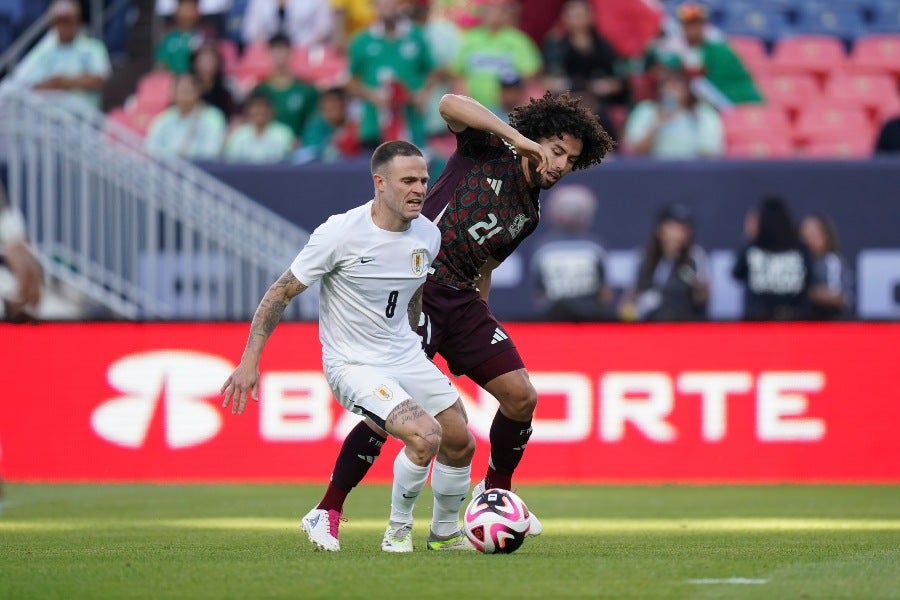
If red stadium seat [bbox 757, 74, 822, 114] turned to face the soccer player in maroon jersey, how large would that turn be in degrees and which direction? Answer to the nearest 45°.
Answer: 0° — it already faces them

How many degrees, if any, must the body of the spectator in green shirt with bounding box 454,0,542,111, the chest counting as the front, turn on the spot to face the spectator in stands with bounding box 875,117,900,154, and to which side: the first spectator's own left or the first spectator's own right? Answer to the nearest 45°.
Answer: approximately 90° to the first spectator's own left

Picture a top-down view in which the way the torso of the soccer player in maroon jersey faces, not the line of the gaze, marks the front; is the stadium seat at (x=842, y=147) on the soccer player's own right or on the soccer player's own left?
on the soccer player's own left

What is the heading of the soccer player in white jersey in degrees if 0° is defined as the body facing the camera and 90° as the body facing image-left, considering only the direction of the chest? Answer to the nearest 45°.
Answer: approximately 315°

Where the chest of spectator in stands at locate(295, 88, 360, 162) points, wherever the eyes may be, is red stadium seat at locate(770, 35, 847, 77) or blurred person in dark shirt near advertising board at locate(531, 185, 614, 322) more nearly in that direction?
the blurred person in dark shirt near advertising board

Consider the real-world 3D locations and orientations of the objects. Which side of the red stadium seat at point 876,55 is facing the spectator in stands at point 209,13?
right

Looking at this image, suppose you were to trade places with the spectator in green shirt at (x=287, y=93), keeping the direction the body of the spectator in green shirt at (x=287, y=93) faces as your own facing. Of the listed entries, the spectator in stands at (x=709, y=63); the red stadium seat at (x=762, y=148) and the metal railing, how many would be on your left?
2

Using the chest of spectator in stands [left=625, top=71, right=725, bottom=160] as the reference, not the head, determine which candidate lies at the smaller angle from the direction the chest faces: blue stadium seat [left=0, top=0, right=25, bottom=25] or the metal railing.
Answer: the metal railing

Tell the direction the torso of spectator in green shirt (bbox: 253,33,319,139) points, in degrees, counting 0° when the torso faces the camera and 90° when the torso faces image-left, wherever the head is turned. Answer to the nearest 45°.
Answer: approximately 0°

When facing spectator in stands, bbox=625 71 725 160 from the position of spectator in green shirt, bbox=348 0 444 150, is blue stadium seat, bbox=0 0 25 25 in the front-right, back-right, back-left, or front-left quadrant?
back-left
